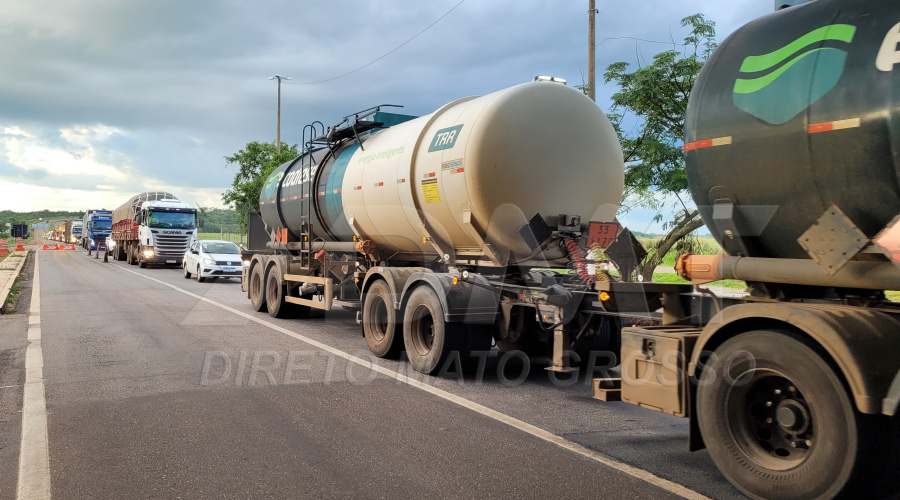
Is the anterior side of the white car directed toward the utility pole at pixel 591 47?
yes

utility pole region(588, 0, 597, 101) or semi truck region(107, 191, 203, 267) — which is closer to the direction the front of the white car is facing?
the utility pole

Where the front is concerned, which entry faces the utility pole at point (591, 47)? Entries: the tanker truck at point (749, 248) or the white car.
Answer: the white car
